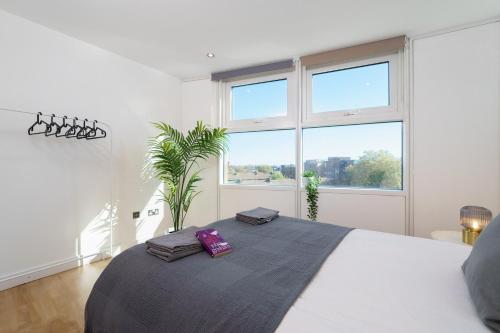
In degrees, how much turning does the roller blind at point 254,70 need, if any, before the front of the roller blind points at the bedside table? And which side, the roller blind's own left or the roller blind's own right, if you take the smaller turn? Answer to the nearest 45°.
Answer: approximately 90° to the roller blind's own left

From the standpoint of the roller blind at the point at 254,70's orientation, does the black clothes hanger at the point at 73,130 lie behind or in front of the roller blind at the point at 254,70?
in front

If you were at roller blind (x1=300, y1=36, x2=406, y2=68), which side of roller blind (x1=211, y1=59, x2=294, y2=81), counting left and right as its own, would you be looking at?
left

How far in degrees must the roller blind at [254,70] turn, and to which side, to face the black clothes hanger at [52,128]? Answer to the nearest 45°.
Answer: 0° — it already faces it

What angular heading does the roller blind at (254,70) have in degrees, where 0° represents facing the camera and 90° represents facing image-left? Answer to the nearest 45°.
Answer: approximately 45°

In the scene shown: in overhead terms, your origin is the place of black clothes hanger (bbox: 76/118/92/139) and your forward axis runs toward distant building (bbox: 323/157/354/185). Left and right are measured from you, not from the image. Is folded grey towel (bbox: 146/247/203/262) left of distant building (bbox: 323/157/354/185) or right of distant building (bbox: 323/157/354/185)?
right

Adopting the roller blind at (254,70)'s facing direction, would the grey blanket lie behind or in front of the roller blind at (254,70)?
in front

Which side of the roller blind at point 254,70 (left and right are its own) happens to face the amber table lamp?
left

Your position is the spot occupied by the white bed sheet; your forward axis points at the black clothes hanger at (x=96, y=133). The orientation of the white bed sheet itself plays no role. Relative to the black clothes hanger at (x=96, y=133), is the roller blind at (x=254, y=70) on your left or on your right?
right
